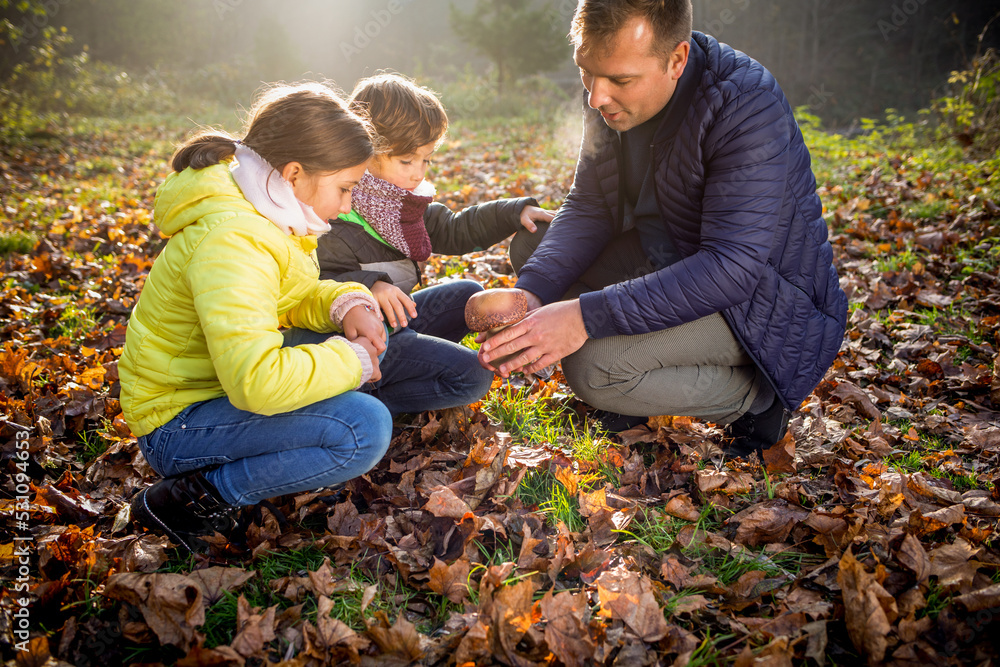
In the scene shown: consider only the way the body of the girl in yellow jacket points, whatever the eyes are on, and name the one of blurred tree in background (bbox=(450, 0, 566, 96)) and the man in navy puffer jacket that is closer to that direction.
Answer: the man in navy puffer jacket

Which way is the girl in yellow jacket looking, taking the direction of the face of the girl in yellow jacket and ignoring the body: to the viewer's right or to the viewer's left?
to the viewer's right

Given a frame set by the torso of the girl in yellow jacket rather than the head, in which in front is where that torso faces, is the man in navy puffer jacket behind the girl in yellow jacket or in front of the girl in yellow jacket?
in front

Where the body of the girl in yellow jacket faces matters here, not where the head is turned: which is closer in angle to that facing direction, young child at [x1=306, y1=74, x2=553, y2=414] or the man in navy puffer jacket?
the man in navy puffer jacket

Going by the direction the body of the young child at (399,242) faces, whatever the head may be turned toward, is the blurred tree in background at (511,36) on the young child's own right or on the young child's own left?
on the young child's own left

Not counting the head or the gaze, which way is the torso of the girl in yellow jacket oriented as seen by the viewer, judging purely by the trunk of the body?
to the viewer's right

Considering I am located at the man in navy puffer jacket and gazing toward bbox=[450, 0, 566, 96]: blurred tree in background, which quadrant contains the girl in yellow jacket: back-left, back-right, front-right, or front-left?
back-left
